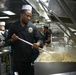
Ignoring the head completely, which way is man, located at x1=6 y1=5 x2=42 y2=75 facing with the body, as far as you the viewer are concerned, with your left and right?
facing the viewer and to the right of the viewer

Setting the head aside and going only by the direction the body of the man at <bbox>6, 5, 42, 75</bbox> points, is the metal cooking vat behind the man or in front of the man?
in front
